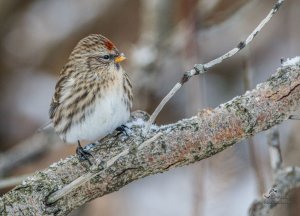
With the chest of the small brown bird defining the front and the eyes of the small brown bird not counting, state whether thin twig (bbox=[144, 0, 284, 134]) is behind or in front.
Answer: in front

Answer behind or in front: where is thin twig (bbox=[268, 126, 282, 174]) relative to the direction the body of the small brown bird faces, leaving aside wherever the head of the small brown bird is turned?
in front
